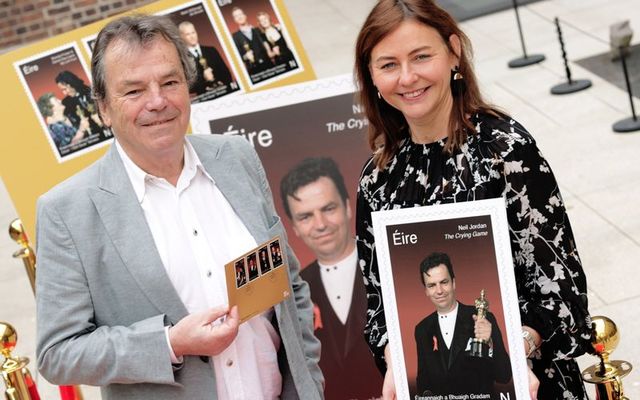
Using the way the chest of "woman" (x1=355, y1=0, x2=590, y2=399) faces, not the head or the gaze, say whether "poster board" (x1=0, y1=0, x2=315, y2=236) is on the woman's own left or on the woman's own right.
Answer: on the woman's own right

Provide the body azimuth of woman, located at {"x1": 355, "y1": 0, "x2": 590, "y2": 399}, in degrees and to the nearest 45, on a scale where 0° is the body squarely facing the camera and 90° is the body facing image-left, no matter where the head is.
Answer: approximately 45°

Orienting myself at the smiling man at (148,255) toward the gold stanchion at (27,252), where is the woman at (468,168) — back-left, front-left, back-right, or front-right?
back-right

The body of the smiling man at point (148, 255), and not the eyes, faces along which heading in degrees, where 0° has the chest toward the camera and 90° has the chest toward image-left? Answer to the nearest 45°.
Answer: approximately 315°

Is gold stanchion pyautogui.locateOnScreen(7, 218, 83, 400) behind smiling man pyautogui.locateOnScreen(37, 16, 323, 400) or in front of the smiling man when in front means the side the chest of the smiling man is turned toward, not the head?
behind

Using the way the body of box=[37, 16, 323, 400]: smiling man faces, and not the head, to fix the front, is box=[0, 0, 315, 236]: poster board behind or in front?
behind
